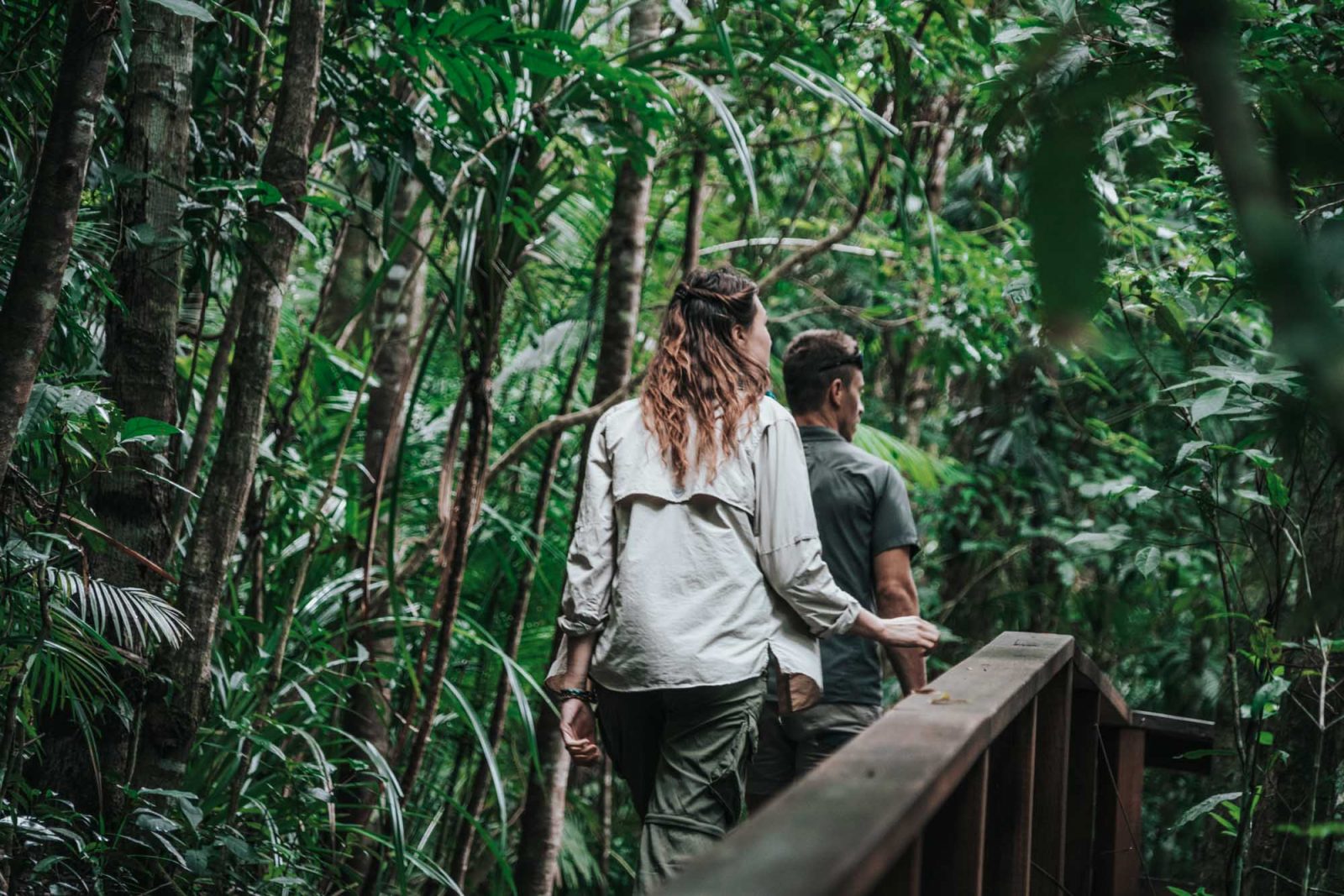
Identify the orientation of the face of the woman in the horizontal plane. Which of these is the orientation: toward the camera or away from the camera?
away from the camera

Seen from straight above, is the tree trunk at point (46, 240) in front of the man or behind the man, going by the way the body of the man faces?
behind

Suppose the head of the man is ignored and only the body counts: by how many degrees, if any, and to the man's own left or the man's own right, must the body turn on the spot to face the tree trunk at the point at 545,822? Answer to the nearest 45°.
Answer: approximately 90° to the man's own left

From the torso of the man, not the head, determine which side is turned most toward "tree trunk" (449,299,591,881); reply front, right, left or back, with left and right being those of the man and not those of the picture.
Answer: left

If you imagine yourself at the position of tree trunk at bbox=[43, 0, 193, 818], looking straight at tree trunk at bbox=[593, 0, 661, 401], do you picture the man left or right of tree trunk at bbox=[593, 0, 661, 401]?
right

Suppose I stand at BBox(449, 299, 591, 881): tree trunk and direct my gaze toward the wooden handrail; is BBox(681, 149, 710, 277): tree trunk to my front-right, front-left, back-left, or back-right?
back-left

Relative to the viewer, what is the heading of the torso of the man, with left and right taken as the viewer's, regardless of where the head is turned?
facing away from the viewer and to the right of the viewer

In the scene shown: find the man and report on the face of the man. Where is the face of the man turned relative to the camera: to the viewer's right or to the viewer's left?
to the viewer's right

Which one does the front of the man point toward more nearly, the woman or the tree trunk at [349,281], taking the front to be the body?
the tree trunk

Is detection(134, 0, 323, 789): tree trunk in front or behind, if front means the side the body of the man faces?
behind

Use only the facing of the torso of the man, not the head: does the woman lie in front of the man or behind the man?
behind
